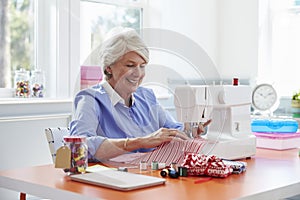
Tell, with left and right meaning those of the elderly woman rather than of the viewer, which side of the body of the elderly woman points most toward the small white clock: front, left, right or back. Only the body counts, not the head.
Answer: left

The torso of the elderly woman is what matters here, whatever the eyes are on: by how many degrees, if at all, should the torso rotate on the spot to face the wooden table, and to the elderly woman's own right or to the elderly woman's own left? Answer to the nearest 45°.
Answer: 0° — they already face it

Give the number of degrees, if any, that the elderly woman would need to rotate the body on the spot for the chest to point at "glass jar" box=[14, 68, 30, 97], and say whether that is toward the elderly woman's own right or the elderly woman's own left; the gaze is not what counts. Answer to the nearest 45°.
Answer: approximately 180°

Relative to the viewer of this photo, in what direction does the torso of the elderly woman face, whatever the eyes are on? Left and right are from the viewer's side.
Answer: facing the viewer and to the right of the viewer

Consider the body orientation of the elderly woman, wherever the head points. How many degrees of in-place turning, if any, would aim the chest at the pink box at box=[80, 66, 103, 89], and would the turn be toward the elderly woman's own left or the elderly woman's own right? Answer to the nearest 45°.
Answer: approximately 135° to the elderly woman's own left

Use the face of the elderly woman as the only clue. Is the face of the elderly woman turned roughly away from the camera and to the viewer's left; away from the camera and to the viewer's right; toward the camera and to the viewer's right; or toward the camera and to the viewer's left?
toward the camera and to the viewer's right

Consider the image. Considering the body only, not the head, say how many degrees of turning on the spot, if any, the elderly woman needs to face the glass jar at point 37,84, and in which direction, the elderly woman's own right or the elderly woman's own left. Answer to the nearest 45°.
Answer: approximately 180°
